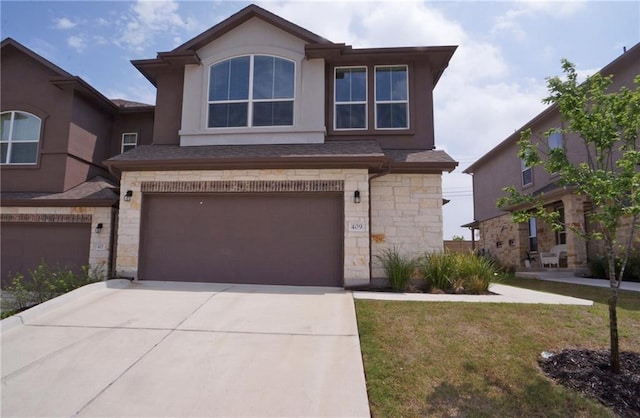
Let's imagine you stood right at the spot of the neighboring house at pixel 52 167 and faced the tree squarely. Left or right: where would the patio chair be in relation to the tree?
left

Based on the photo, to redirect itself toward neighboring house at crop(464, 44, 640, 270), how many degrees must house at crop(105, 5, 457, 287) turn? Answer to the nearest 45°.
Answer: approximately 135° to its left

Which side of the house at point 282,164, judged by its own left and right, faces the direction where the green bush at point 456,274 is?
left

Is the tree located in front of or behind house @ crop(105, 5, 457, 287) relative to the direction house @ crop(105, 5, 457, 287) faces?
in front

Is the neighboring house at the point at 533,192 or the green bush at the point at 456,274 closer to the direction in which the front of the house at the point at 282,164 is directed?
the green bush

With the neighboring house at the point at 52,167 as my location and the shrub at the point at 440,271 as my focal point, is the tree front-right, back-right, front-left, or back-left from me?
front-right

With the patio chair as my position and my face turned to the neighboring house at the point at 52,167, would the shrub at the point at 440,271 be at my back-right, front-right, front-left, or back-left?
front-left

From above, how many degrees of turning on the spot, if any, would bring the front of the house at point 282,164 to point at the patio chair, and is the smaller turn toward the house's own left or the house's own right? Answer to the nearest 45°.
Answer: approximately 90° to the house's own left

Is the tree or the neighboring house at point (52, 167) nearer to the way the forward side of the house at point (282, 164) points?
the tree

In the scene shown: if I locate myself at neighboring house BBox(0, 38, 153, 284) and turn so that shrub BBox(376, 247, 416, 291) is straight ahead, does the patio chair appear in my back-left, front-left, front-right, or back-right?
front-left

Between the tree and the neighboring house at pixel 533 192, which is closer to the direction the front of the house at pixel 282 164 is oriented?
the tree

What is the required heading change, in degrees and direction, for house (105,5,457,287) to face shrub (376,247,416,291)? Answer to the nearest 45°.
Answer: approximately 90° to its left

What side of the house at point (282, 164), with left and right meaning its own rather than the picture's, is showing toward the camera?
front

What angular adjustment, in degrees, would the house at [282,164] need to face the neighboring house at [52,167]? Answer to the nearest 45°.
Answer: approximately 135° to its right
